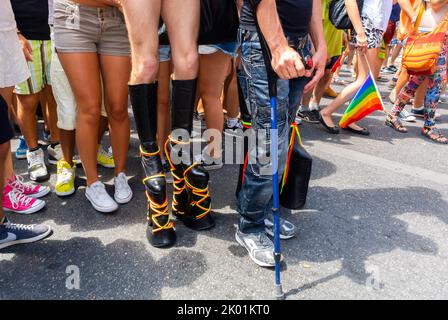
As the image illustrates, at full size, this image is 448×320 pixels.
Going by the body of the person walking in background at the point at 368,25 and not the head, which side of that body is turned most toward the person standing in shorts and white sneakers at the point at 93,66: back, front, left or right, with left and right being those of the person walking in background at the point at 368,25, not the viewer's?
right

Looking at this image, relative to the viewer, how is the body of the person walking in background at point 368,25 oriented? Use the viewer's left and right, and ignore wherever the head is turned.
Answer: facing the viewer and to the right of the viewer

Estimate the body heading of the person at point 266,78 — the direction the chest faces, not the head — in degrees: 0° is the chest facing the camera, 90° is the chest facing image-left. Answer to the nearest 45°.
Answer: approximately 315°

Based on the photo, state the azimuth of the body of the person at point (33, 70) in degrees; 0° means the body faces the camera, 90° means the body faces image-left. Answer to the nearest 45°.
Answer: approximately 0°
